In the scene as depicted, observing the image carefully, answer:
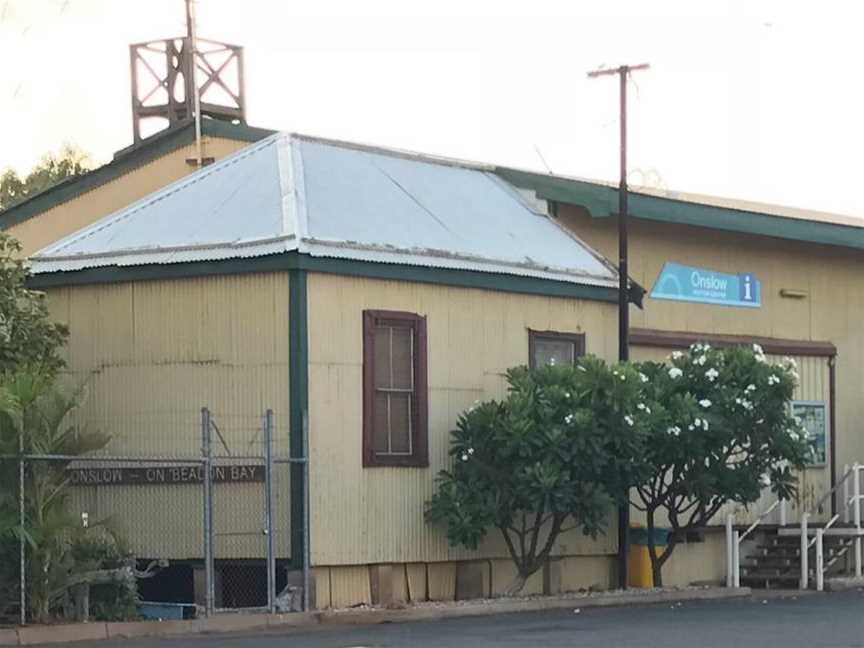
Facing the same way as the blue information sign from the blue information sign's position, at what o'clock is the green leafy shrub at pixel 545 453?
The green leafy shrub is roughly at 2 o'clock from the blue information sign.

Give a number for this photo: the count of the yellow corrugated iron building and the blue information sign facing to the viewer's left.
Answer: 0

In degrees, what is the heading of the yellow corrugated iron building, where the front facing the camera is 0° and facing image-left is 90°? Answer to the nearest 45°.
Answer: approximately 315°

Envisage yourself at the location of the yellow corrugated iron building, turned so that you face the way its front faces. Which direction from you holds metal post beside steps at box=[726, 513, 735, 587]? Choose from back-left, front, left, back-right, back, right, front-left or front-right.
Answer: left

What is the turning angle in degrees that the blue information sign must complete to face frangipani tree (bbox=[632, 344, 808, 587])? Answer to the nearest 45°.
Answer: approximately 45° to its right

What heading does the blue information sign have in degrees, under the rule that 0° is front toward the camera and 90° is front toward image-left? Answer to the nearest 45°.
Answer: approximately 315°

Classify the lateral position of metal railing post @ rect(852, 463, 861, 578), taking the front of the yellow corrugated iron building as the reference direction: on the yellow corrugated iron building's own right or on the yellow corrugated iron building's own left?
on the yellow corrugated iron building's own left

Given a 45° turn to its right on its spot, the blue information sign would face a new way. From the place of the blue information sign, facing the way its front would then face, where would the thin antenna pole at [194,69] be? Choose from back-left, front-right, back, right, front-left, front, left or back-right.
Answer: right

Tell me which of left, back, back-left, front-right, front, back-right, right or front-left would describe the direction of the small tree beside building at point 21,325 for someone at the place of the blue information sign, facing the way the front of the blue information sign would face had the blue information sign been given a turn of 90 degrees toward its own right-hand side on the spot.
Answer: front
